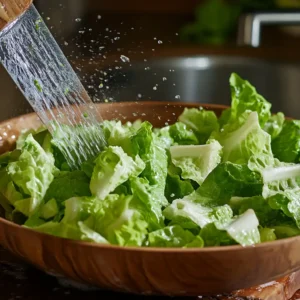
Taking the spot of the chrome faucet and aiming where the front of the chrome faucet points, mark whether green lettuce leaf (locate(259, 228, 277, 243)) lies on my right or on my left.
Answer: on my left

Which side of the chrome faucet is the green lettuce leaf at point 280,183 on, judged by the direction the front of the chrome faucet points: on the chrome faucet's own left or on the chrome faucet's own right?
on the chrome faucet's own left
